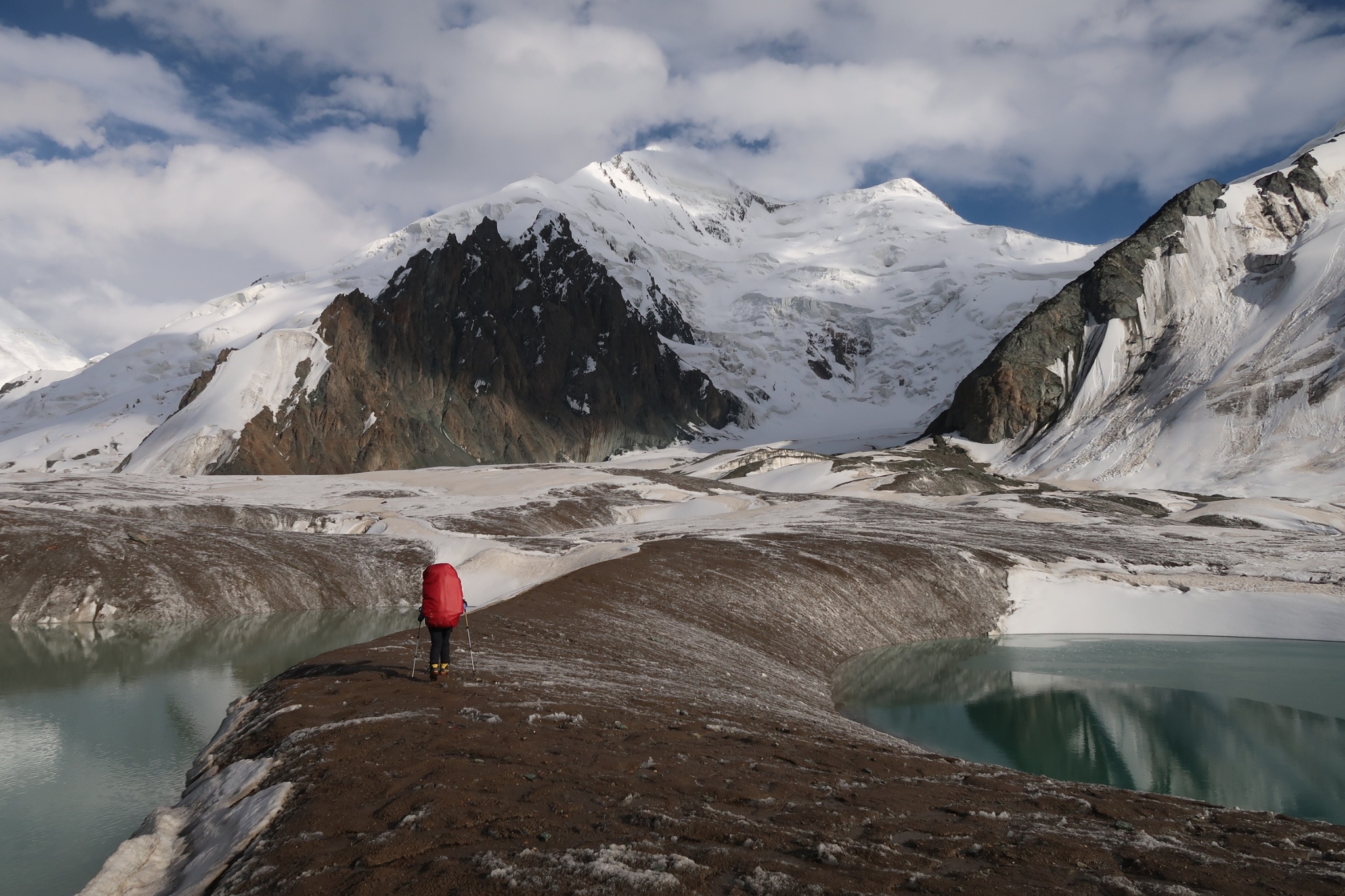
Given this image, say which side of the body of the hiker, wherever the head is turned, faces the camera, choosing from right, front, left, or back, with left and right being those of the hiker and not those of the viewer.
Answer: back

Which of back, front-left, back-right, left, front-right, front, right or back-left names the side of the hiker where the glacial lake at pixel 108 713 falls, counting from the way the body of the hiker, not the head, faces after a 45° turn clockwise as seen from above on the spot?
left

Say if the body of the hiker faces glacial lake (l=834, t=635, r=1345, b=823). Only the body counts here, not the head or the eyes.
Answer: no
